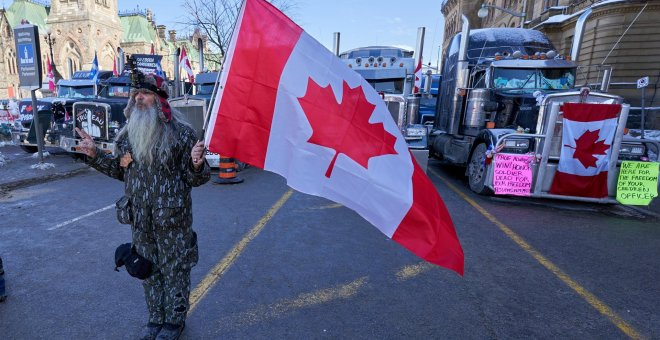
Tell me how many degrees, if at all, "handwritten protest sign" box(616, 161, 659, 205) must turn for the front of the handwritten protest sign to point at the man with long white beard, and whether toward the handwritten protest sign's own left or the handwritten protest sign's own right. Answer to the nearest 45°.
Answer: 0° — it already faces them

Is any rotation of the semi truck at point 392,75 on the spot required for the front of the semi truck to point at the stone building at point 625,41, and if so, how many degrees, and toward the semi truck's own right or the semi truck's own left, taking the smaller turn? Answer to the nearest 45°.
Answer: approximately 135° to the semi truck's own left

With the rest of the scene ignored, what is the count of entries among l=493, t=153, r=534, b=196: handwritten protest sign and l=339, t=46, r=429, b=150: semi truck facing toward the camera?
2

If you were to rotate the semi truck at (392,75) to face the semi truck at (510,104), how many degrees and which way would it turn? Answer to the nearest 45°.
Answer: approximately 45° to its left

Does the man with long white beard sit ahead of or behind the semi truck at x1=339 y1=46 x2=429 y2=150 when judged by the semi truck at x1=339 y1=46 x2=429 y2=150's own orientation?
ahead

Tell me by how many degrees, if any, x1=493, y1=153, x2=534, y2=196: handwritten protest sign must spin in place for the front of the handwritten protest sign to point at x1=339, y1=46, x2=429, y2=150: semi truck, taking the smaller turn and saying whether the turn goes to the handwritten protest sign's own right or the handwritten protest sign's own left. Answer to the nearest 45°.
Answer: approximately 135° to the handwritten protest sign's own right

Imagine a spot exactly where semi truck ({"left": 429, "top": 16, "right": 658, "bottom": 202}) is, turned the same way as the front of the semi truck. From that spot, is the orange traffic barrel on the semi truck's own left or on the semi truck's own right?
on the semi truck's own right

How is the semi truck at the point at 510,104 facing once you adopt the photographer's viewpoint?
facing the viewer and to the right of the viewer

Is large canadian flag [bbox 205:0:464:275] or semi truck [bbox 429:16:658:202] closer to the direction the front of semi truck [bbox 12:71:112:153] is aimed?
the large canadian flag

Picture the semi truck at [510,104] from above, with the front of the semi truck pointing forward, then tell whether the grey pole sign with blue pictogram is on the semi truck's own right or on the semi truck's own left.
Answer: on the semi truck's own right

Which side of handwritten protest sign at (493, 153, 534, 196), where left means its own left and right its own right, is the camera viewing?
front

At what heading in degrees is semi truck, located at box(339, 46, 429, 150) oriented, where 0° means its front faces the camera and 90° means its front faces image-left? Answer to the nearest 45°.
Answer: approximately 0°

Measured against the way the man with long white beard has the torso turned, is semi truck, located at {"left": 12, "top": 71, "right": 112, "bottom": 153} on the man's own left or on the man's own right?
on the man's own right

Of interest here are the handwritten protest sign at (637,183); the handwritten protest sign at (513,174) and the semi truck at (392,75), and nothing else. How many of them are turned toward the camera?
3

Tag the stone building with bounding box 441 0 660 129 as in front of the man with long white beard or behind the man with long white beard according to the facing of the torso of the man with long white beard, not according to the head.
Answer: behind
